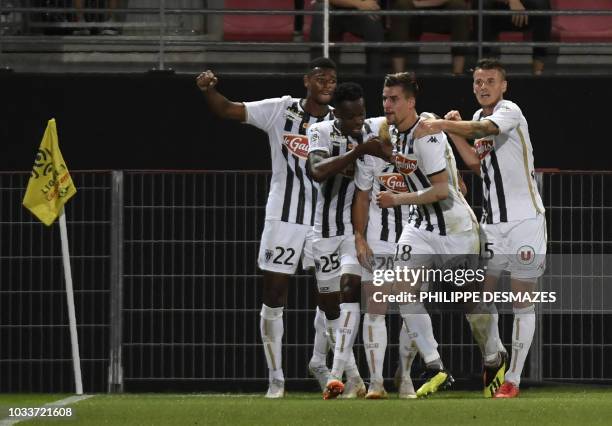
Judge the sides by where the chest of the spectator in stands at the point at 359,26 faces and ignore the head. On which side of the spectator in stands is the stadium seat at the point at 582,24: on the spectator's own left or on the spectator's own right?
on the spectator's own left

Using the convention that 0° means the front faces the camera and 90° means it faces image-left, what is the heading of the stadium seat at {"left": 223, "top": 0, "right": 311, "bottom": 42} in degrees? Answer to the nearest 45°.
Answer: approximately 0°

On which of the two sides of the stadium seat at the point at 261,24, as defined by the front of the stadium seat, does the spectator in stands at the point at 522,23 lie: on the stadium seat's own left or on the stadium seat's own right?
on the stadium seat's own left

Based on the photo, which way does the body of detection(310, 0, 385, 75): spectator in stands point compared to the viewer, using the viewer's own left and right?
facing the viewer

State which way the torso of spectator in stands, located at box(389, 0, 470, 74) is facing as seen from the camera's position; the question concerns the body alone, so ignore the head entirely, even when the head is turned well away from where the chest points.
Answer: toward the camera

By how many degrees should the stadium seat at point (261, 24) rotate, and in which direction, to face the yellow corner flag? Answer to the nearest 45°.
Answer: approximately 45° to its right

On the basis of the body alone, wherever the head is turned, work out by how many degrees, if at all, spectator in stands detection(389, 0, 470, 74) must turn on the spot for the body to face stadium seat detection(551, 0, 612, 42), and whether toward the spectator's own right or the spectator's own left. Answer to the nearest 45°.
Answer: approximately 135° to the spectator's own left

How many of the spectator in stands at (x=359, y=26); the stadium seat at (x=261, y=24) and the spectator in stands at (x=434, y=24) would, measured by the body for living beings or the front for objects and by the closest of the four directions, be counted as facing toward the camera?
3

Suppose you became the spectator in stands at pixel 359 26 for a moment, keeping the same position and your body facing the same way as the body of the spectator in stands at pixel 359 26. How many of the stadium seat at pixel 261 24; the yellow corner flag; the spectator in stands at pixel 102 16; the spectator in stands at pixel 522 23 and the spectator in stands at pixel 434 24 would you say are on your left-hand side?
2

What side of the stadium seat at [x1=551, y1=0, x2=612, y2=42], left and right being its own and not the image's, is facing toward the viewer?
front

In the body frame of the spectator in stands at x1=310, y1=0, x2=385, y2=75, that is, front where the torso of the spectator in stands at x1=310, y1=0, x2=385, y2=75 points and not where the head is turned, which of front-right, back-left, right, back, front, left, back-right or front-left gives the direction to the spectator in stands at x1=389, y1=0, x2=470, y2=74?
left

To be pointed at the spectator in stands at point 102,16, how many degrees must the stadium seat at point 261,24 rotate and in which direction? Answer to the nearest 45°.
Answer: approximately 90° to its right
